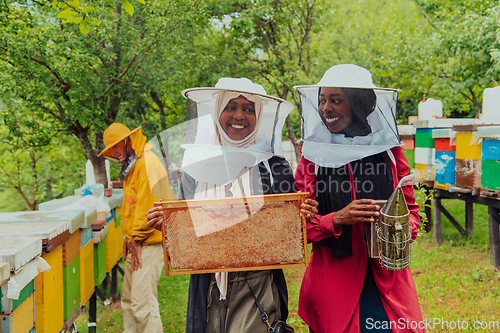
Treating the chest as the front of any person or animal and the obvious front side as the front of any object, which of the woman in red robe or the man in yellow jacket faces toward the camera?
the woman in red robe

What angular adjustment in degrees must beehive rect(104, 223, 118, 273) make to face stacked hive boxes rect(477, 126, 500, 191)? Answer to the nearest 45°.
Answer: approximately 45° to its left

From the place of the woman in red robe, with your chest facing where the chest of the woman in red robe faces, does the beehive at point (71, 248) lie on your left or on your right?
on your right

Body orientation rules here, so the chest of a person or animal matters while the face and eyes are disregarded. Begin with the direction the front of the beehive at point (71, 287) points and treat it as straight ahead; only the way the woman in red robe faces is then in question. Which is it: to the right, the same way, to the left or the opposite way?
to the right

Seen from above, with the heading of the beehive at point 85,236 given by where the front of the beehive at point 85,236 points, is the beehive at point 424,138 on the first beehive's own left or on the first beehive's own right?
on the first beehive's own left

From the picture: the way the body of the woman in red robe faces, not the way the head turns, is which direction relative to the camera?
toward the camera

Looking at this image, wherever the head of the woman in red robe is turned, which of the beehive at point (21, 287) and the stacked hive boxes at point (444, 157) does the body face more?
the beehive

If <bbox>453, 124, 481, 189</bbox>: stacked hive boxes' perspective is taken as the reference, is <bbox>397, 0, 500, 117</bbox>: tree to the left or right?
on its right

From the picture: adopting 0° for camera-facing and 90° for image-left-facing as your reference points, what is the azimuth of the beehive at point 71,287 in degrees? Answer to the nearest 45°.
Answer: approximately 315°

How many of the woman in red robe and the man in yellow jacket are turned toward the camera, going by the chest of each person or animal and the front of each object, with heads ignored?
1

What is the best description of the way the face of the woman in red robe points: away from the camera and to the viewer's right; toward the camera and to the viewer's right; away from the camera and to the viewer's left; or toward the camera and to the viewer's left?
toward the camera and to the viewer's left

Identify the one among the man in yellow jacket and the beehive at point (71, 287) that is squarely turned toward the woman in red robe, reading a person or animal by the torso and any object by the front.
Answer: the beehive

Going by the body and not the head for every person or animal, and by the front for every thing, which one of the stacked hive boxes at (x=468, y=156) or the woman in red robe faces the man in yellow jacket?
the stacked hive boxes

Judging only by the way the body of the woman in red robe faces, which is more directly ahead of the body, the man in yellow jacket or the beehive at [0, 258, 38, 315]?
the beehive

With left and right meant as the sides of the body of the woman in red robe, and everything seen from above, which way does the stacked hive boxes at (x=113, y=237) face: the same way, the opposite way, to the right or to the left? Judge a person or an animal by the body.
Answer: to the left

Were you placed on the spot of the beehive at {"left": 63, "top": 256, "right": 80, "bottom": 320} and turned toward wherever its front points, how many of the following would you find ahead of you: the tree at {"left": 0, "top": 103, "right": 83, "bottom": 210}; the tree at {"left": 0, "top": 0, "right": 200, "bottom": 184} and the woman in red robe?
1
